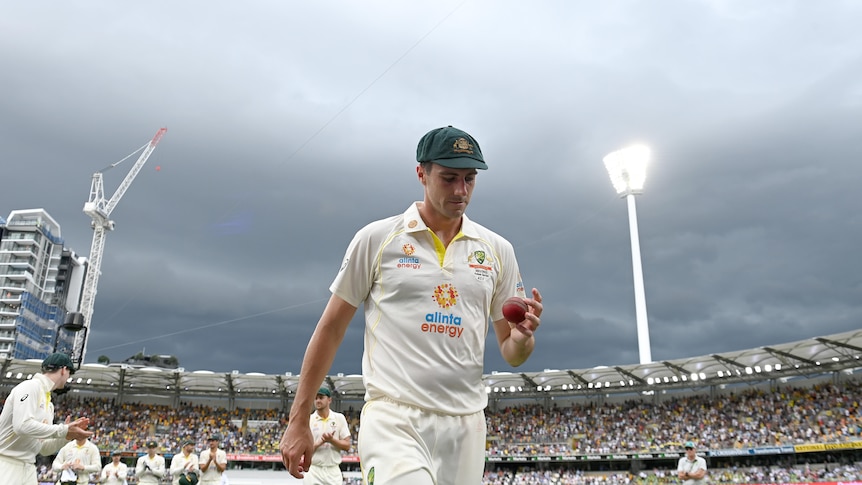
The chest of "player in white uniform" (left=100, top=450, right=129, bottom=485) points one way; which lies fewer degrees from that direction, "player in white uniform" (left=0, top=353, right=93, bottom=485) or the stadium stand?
the player in white uniform

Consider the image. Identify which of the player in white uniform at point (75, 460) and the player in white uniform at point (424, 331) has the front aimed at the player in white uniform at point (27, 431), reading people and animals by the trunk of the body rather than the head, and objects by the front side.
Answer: the player in white uniform at point (75, 460)

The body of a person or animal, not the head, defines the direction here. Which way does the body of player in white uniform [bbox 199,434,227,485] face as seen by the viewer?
toward the camera

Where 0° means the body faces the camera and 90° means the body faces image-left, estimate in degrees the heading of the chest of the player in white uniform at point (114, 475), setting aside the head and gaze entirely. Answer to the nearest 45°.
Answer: approximately 0°

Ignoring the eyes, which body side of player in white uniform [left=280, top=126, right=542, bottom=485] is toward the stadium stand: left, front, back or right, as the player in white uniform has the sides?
back

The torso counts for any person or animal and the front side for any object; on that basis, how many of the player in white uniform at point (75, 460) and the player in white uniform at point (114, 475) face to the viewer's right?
0

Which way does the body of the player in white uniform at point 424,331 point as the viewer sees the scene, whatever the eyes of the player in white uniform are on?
toward the camera

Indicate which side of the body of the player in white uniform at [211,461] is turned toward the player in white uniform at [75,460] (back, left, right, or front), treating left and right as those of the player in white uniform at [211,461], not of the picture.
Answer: right

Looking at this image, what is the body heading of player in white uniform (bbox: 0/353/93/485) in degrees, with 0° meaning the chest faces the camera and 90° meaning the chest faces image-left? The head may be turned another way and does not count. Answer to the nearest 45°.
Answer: approximately 270°
